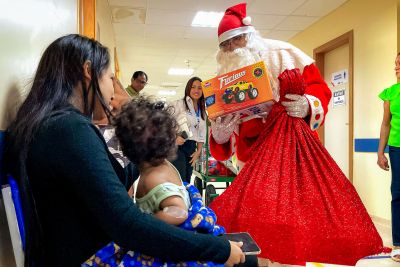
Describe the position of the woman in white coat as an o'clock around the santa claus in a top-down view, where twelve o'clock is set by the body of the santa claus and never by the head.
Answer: The woman in white coat is roughly at 4 o'clock from the santa claus.

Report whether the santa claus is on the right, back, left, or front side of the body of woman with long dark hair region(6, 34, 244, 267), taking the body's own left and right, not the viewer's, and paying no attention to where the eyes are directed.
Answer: front

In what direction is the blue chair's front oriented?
to the viewer's right

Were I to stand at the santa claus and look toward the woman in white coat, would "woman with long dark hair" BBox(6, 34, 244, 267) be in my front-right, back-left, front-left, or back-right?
back-left

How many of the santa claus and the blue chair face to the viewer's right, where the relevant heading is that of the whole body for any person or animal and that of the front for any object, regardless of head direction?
1

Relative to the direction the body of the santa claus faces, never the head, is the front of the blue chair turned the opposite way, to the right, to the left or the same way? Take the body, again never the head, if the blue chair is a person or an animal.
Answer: the opposite way

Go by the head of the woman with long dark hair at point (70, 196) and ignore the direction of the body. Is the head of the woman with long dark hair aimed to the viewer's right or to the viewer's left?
to the viewer's right

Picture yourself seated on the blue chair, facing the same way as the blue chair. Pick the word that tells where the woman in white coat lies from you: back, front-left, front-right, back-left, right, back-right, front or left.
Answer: front-left

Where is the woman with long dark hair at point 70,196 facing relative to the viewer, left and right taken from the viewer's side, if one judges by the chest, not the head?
facing away from the viewer and to the right of the viewer

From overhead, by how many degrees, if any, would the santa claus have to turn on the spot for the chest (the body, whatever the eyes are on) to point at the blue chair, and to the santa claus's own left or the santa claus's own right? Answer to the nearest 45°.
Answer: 0° — they already face it

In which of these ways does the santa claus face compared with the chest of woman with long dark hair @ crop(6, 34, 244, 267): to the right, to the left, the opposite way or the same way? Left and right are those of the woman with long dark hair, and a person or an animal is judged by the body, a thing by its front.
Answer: the opposite way
